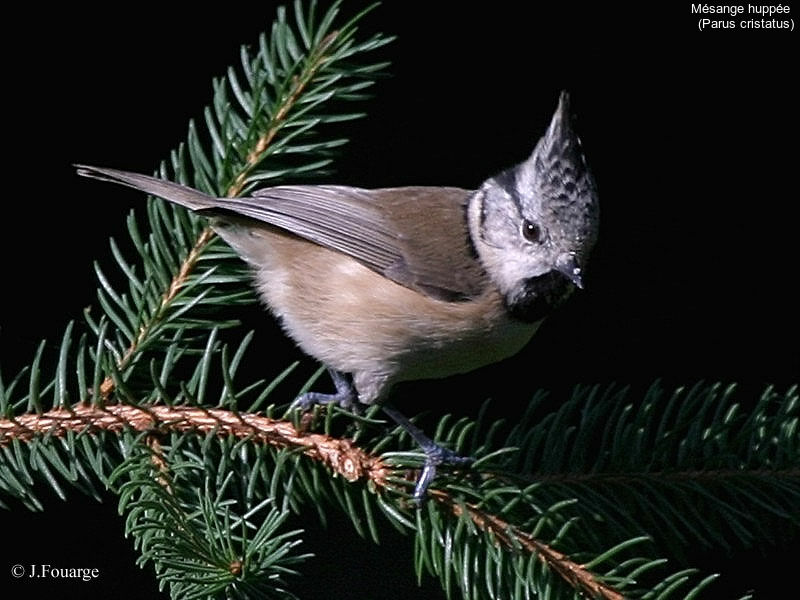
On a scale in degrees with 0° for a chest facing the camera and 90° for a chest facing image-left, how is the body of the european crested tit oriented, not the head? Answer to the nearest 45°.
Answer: approximately 270°
